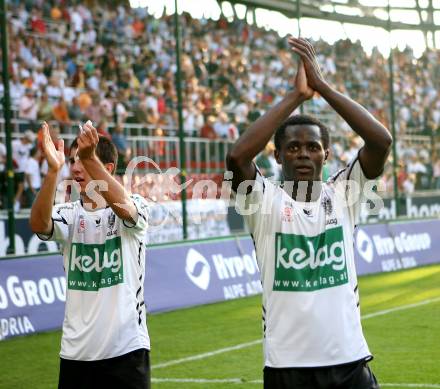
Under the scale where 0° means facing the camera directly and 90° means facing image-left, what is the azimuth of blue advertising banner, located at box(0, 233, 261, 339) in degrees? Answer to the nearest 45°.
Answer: approximately 315°
